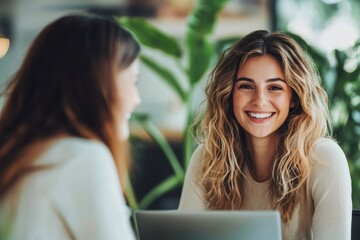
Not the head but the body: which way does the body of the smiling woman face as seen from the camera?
toward the camera
